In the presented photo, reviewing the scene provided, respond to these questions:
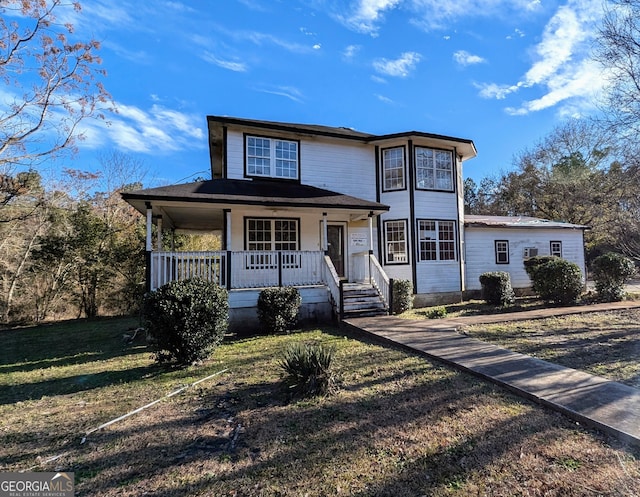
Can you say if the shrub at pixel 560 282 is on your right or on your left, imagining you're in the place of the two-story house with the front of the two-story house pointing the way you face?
on your left

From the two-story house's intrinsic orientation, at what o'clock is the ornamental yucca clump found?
The ornamental yucca clump is roughly at 12 o'clock from the two-story house.

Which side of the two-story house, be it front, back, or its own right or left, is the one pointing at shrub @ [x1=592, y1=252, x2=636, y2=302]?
left

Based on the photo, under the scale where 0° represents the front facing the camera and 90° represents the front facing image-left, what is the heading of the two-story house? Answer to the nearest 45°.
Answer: approximately 0°

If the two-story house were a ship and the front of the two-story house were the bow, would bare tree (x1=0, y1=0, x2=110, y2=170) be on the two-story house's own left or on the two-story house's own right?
on the two-story house's own right

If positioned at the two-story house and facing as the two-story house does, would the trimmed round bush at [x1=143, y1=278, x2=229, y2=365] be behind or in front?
in front

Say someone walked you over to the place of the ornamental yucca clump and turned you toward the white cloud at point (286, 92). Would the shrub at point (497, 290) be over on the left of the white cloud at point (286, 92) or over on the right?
right
